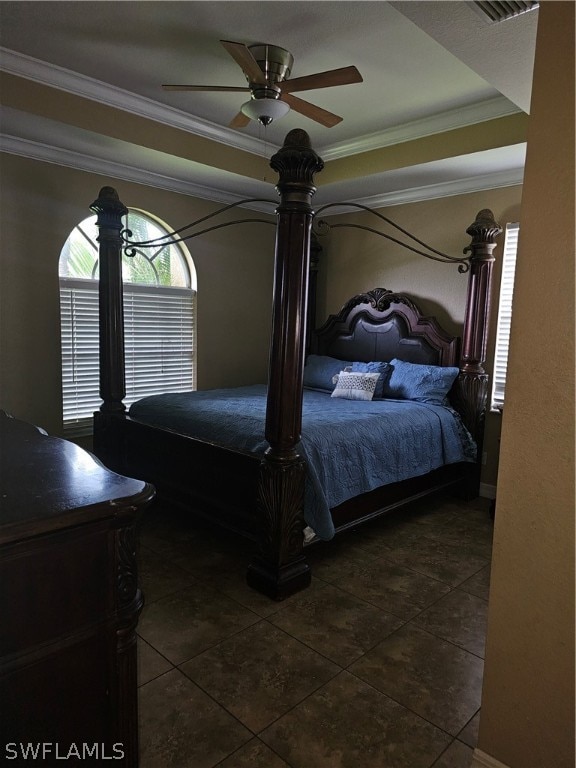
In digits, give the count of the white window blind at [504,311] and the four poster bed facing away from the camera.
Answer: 0

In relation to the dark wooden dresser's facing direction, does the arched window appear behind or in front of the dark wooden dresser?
in front

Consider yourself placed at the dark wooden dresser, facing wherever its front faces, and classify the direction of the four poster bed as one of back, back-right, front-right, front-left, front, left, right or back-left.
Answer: front

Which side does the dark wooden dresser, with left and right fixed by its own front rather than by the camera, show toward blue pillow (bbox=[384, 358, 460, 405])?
front

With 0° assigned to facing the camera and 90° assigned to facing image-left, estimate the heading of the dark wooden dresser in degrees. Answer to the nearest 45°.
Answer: approximately 225°

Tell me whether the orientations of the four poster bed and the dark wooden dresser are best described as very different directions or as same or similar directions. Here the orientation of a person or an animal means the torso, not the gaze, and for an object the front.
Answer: very different directions

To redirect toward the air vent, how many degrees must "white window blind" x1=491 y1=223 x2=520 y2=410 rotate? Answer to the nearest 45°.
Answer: approximately 45° to its left

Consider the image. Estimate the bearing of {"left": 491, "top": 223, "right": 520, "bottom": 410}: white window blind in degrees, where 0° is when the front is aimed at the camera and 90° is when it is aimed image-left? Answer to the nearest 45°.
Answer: approximately 45°

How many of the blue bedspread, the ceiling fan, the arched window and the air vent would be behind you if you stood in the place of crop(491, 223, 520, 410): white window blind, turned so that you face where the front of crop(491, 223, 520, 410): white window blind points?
0

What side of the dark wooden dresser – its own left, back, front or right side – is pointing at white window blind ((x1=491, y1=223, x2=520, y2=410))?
front

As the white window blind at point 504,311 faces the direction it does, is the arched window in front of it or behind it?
in front
